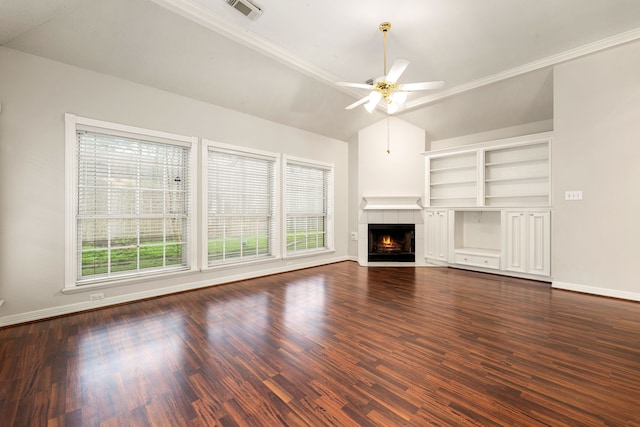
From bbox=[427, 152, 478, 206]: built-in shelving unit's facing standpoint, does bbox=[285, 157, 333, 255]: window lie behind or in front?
in front

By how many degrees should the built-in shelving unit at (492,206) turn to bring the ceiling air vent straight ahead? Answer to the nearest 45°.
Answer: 0° — it already faces it

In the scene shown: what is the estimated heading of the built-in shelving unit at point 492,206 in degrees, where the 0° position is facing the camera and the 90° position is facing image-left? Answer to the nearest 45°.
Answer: approximately 45°

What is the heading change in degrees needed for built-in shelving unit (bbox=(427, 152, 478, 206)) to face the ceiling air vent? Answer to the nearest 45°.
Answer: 0° — it already faces it

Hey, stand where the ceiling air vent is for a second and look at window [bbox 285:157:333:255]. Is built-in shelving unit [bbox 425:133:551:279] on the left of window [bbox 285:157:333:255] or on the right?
right
